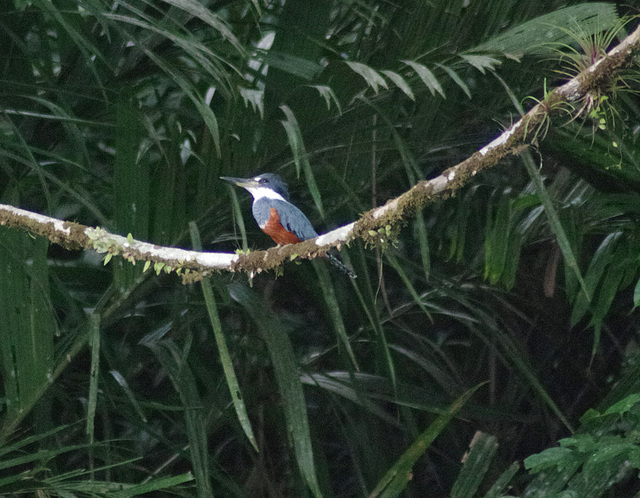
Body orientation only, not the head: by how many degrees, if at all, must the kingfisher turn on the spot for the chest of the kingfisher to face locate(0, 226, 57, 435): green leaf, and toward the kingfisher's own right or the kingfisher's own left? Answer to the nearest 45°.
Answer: approximately 45° to the kingfisher's own right

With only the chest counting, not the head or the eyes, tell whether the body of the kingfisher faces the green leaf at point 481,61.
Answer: no

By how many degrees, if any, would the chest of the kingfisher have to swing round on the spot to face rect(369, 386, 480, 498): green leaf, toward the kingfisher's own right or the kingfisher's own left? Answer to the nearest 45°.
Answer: approximately 135° to the kingfisher's own left

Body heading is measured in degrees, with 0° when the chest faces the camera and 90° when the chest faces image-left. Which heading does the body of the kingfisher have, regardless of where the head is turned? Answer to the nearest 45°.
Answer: approximately 90°

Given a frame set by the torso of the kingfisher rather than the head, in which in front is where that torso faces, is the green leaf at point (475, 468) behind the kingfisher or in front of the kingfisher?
behind
